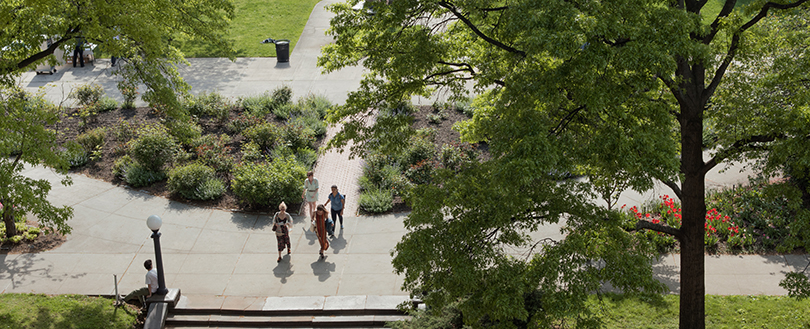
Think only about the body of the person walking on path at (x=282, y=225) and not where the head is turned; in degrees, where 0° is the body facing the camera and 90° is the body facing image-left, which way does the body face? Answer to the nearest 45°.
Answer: approximately 0°

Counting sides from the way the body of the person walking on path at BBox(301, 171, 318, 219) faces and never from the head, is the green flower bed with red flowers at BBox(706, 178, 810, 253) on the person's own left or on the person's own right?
on the person's own left

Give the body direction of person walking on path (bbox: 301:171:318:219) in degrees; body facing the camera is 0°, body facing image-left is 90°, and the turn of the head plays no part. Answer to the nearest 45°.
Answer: approximately 0°

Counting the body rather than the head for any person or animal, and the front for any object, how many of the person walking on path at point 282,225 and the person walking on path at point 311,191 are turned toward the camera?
2

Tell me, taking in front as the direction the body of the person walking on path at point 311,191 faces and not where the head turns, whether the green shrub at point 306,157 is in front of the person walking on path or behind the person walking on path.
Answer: behind

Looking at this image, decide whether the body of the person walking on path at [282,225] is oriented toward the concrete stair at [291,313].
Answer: yes

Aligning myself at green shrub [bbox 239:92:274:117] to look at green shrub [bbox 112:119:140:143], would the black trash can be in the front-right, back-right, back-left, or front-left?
back-right

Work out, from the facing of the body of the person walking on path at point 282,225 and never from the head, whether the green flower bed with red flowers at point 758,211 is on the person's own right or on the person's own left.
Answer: on the person's own left
